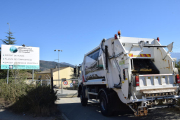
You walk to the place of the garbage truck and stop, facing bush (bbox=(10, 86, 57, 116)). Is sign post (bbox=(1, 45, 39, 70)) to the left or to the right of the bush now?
right

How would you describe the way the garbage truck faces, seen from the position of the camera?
facing away from the viewer and to the left of the viewer

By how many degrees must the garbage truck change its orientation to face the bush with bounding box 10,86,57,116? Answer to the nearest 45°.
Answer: approximately 45° to its left
